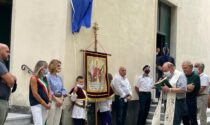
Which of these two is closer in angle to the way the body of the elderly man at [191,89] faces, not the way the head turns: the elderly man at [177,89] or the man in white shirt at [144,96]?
the elderly man

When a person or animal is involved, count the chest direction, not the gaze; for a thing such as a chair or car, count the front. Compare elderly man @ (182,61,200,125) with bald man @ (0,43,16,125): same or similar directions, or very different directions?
very different directions

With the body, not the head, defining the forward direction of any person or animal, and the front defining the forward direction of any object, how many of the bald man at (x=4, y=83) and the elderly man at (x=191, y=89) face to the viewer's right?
1

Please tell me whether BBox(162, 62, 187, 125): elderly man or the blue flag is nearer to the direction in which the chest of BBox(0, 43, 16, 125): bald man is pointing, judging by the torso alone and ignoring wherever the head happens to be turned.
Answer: the elderly man

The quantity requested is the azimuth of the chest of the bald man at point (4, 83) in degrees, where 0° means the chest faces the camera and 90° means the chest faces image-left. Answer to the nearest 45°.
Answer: approximately 270°

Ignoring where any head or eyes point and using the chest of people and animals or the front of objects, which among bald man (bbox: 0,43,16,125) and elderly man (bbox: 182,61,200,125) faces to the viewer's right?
bald man (bbox: 0,43,16,125)
